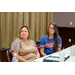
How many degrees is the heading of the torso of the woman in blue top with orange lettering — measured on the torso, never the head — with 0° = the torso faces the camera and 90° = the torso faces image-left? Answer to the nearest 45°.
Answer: approximately 0°
